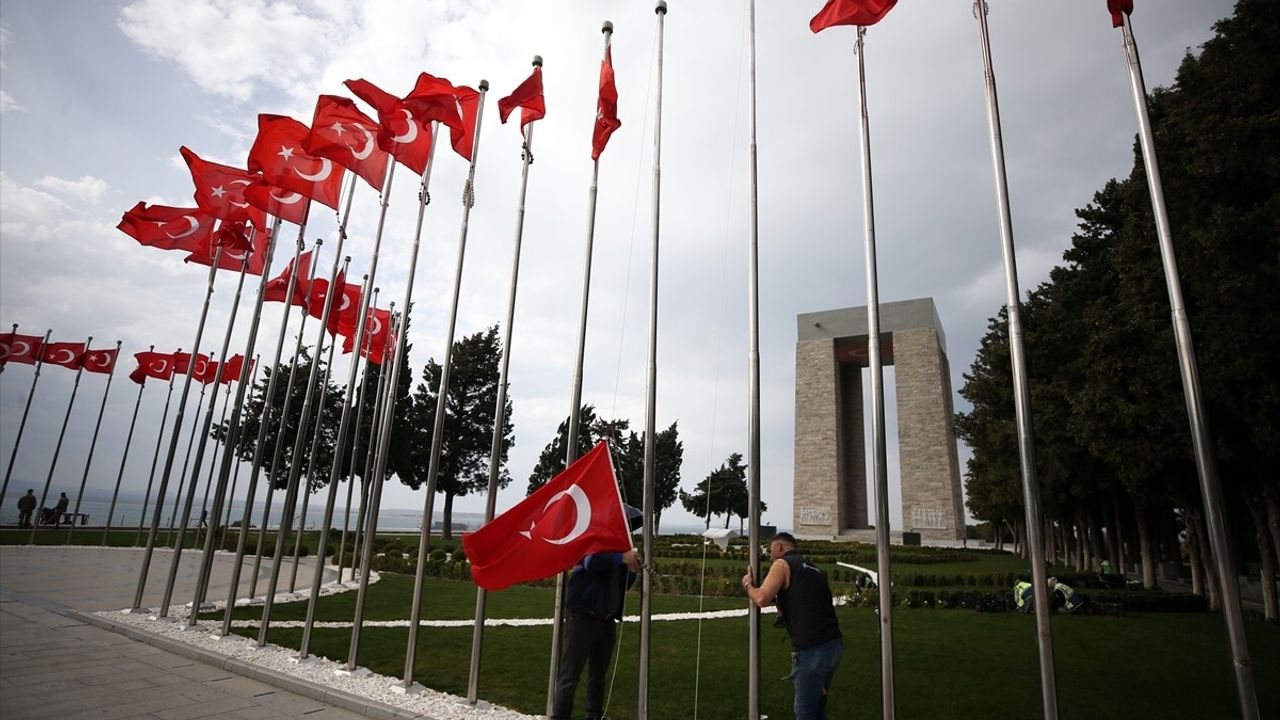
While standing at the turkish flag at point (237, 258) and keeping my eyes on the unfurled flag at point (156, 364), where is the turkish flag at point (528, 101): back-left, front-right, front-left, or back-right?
back-right

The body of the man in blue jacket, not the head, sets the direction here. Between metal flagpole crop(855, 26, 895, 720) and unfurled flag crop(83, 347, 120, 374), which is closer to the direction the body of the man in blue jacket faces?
the metal flagpole

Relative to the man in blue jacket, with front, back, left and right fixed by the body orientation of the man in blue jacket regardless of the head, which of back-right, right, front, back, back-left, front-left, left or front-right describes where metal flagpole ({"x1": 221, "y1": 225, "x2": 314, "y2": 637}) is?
back-left
